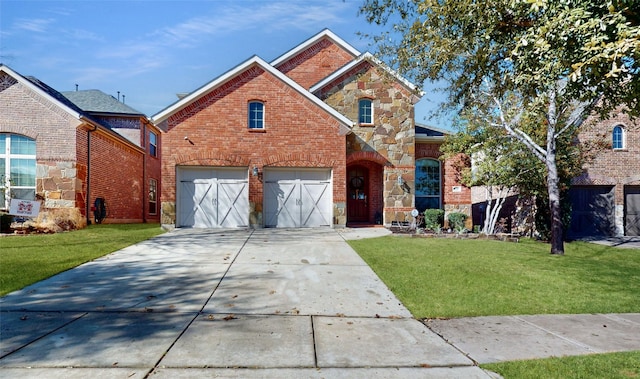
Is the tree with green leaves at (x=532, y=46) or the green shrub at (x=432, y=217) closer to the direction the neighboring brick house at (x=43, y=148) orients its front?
the tree with green leaves

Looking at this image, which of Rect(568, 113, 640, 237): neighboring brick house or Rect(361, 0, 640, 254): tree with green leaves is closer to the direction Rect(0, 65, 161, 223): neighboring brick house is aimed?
the tree with green leaves

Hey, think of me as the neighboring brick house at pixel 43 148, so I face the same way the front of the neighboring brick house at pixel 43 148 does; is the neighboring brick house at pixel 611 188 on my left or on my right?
on my left

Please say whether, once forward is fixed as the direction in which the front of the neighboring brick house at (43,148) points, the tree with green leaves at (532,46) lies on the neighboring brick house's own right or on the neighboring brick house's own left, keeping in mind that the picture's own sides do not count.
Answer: on the neighboring brick house's own left

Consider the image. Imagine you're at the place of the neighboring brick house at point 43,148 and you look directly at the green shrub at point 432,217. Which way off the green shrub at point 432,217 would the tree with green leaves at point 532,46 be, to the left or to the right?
right

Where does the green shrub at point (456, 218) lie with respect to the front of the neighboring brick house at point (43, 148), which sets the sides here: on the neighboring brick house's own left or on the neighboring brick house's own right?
on the neighboring brick house's own left

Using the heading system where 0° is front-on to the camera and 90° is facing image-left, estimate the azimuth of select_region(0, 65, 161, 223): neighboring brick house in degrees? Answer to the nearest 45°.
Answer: approximately 45°
